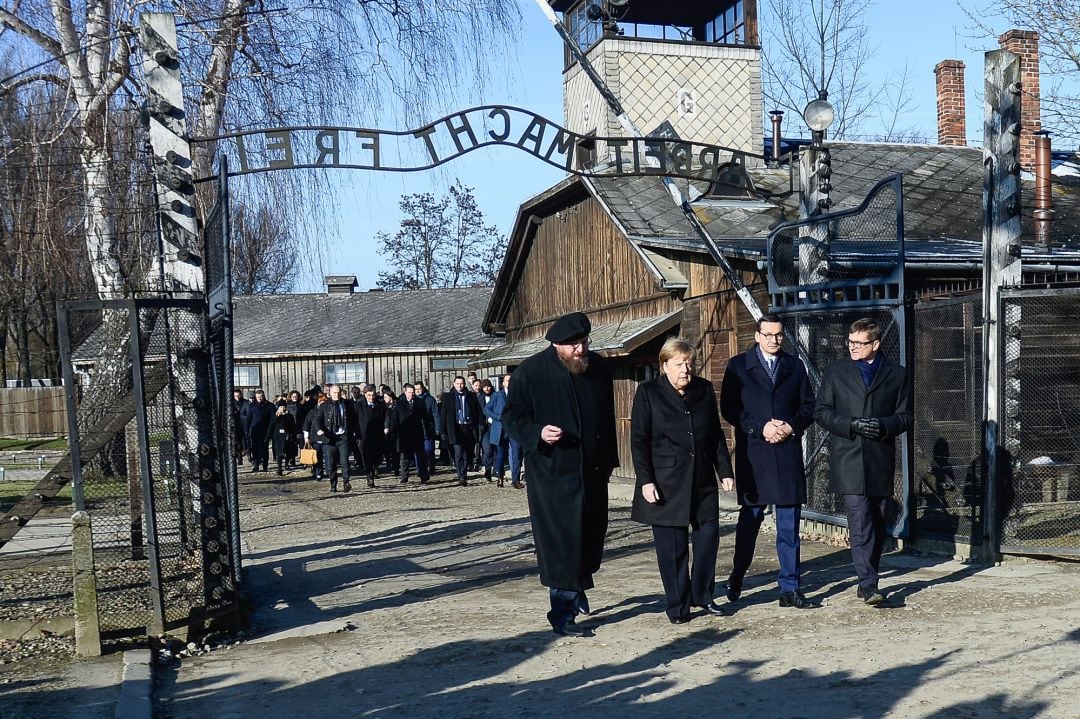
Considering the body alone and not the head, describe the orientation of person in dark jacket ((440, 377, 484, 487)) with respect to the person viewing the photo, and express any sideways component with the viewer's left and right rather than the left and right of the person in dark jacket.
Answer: facing the viewer

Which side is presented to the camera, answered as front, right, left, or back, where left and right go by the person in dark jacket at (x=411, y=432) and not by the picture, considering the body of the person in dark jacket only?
front

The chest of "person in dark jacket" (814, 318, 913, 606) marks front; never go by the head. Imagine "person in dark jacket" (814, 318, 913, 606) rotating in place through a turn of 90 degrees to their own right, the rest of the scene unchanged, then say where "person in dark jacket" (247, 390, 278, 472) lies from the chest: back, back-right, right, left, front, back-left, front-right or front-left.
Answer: front-right

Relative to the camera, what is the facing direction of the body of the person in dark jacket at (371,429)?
toward the camera

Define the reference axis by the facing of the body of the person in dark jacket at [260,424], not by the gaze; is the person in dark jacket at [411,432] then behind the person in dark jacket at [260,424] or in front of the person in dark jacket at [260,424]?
in front

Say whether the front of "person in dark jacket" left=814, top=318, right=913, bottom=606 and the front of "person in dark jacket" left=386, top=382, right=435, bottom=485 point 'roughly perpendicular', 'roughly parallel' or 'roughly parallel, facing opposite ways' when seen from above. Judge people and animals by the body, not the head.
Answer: roughly parallel

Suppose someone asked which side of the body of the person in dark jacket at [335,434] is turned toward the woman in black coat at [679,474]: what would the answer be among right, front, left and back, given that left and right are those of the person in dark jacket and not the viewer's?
front

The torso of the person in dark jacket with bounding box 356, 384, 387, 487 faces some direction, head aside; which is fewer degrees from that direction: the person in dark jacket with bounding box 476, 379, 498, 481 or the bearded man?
the bearded man

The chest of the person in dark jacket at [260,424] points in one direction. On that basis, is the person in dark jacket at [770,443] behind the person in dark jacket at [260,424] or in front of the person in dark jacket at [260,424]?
in front

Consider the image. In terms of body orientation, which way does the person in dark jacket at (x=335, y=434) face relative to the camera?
toward the camera

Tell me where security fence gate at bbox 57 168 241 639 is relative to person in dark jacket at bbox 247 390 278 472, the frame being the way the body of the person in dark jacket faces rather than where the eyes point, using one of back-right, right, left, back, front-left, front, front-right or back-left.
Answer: front

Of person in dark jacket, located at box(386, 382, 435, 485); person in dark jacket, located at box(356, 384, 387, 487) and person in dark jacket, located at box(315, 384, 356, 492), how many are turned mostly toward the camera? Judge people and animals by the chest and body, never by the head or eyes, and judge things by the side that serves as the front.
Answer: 3

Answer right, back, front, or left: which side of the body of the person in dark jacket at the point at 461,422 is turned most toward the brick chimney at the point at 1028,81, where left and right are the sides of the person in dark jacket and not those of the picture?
left
